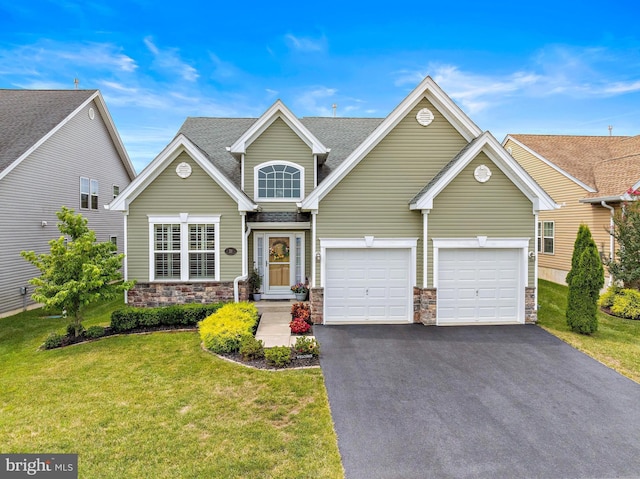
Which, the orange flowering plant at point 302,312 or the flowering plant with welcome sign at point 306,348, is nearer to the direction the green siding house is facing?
the flowering plant with welcome sign

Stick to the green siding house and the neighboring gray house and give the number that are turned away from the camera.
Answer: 0

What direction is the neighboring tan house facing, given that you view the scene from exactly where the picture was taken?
facing the viewer and to the right of the viewer

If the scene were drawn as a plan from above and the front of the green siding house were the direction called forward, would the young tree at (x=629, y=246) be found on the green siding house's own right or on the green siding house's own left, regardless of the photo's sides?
on the green siding house's own left

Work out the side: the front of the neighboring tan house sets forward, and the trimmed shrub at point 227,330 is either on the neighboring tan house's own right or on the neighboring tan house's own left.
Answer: on the neighboring tan house's own right

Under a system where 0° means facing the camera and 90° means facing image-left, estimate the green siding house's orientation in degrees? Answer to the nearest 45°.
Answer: approximately 0°

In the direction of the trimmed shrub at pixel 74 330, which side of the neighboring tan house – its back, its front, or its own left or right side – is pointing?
right

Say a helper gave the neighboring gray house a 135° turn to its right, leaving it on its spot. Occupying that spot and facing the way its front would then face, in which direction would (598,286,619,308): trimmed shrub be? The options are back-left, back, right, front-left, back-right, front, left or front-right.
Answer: back-right

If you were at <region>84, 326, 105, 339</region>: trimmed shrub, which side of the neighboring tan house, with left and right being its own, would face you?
right

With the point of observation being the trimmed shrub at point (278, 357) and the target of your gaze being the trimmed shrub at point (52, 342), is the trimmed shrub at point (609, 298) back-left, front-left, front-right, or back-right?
back-right

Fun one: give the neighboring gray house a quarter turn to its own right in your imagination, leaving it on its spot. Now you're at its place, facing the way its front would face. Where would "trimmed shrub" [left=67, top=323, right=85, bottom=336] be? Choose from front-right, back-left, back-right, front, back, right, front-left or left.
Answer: back-left
